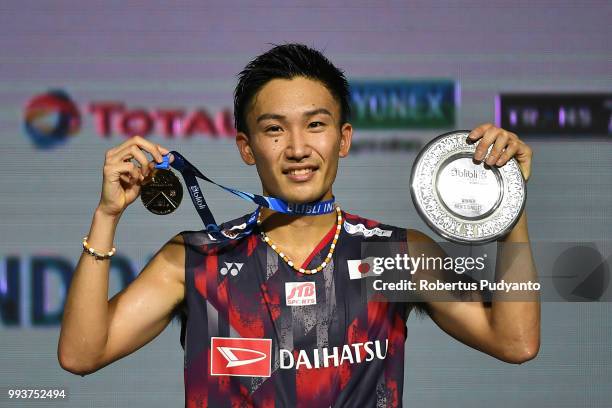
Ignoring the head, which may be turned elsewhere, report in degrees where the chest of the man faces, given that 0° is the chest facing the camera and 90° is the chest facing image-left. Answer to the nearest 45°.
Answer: approximately 0°
